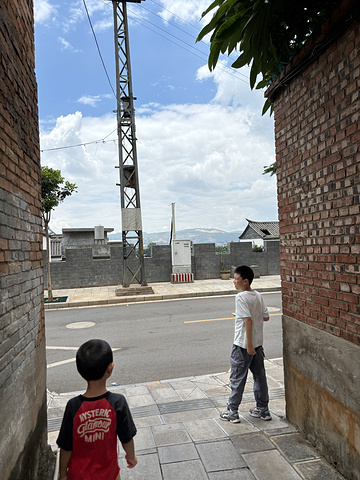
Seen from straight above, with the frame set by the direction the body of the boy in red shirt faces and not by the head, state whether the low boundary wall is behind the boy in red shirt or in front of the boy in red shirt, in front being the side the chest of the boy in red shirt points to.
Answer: in front

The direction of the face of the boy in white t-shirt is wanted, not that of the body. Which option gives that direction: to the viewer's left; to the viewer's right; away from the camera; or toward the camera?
to the viewer's left

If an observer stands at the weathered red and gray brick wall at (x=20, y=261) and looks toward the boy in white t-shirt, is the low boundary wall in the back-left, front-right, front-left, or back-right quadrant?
front-left

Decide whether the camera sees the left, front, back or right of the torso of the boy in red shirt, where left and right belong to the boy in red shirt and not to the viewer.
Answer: back

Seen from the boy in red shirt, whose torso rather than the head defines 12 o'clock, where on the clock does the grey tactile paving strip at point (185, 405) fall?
The grey tactile paving strip is roughly at 1 o'clock from the boy in red shirt.

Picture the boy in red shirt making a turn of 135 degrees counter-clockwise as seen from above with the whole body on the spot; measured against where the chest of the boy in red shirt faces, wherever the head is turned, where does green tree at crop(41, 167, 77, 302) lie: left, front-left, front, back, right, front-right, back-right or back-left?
back-right

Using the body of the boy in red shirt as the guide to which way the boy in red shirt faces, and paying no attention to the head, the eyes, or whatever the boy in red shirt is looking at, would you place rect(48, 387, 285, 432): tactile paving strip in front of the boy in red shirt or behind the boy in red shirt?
in front

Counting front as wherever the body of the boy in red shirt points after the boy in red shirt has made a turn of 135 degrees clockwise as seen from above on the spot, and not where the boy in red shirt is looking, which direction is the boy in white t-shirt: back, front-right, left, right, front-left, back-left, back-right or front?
left
